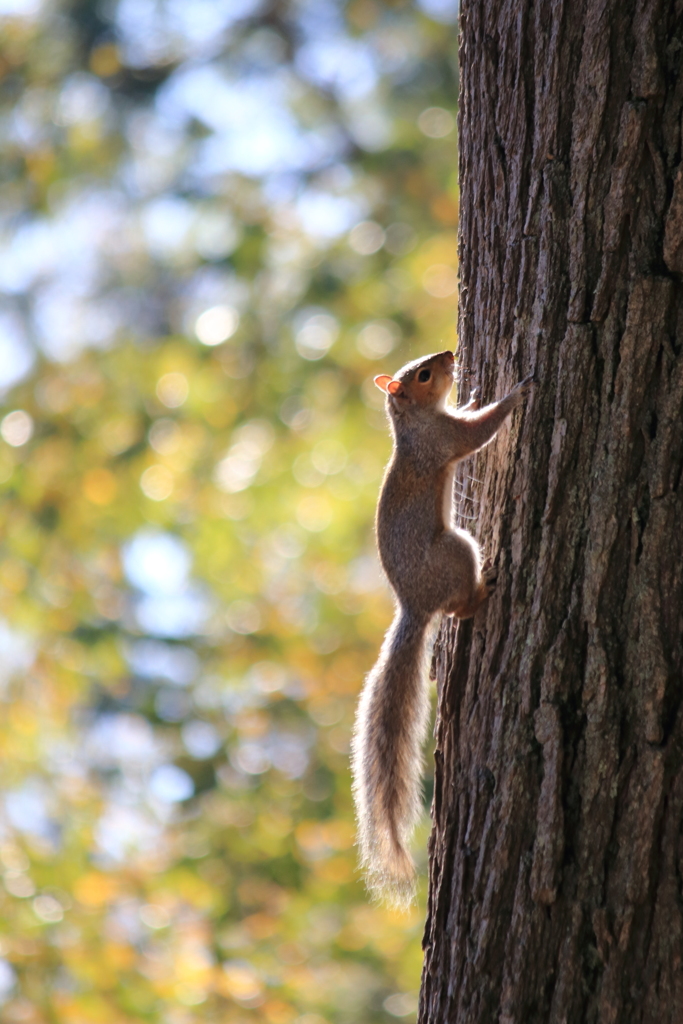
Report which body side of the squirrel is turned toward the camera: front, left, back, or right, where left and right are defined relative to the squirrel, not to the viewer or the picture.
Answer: right
